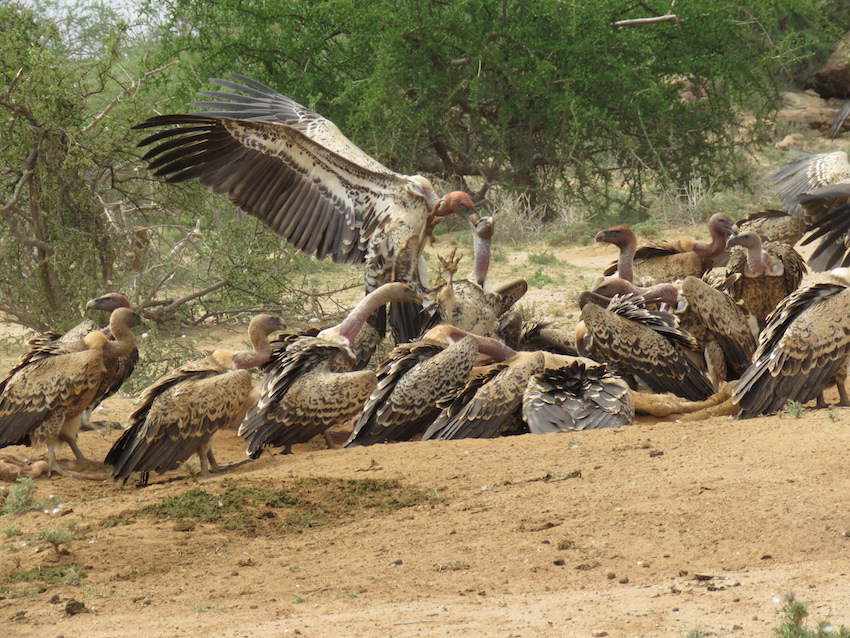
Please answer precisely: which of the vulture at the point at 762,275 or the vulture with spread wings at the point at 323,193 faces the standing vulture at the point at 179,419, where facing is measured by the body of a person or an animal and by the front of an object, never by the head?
the vulture

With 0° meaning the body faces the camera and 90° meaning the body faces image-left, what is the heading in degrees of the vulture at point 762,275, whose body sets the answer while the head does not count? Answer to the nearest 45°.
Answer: approximately 45°

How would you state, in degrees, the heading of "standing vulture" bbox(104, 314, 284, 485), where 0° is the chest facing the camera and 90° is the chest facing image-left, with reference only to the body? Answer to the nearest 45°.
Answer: approximately 270°

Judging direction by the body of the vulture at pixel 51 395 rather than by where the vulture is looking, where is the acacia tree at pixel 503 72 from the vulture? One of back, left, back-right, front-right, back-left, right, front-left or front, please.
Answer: front-left

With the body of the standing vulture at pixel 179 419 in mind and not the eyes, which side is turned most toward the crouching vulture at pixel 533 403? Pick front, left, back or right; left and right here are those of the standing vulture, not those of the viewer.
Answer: front

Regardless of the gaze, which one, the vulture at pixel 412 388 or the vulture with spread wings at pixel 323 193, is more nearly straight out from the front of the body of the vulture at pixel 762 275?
the vulture

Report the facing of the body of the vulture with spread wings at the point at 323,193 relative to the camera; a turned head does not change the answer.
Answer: to the viewer's right

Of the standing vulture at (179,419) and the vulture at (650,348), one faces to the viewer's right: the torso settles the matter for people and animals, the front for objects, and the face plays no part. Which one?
the standing vulture

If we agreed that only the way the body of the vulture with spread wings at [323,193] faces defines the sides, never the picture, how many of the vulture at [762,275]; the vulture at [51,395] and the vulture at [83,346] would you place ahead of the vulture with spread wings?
1

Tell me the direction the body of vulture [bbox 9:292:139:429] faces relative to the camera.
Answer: to the viewer's right

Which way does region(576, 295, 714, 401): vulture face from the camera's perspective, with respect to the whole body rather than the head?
to the viewer's left

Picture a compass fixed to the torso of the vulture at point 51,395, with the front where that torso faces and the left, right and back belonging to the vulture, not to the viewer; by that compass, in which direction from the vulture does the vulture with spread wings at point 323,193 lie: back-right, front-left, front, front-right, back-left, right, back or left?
front-left

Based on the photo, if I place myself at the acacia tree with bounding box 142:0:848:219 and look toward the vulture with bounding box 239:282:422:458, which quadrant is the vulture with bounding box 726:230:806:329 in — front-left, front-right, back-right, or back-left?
front-left

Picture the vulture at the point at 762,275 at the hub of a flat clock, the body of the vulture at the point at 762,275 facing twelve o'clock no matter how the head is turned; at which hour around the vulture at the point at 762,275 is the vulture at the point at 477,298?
the vulture at the point at 477,298 is roughly at 3 o'clock from the vulture at the point at 762,275.

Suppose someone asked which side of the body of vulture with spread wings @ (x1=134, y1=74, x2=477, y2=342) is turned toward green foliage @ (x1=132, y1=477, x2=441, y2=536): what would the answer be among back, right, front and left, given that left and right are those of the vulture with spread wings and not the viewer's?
right

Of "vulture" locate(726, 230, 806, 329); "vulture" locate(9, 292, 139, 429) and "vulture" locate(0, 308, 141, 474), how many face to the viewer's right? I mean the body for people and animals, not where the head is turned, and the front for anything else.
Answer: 2

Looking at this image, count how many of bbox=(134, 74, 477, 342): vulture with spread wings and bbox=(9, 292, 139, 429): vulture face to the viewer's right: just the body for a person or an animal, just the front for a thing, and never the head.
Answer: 2

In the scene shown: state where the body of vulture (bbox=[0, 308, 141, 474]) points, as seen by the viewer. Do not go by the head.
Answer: to the viewer's right

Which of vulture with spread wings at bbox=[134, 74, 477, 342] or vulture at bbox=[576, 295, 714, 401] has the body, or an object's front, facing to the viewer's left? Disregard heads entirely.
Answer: the vulture
